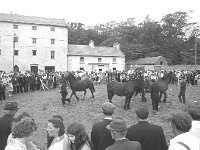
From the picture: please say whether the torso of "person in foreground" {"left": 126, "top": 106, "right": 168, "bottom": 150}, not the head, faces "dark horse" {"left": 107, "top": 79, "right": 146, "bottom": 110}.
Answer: yes

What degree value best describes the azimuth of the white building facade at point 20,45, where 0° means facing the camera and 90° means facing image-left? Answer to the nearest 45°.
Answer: approximately 0°

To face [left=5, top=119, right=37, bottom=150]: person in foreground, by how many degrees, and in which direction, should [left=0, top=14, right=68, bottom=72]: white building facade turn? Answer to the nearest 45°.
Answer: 0° — it already faces them

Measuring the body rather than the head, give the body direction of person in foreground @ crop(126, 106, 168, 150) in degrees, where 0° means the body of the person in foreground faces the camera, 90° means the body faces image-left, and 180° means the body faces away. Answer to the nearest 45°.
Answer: approximately 180°

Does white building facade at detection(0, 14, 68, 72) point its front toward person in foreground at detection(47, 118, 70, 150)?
yes

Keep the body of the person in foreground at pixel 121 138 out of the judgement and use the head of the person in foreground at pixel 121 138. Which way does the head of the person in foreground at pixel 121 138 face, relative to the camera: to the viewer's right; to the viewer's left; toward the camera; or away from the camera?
away from the camera

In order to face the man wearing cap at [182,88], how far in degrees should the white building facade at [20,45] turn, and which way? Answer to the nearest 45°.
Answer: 0° — it already faces them
